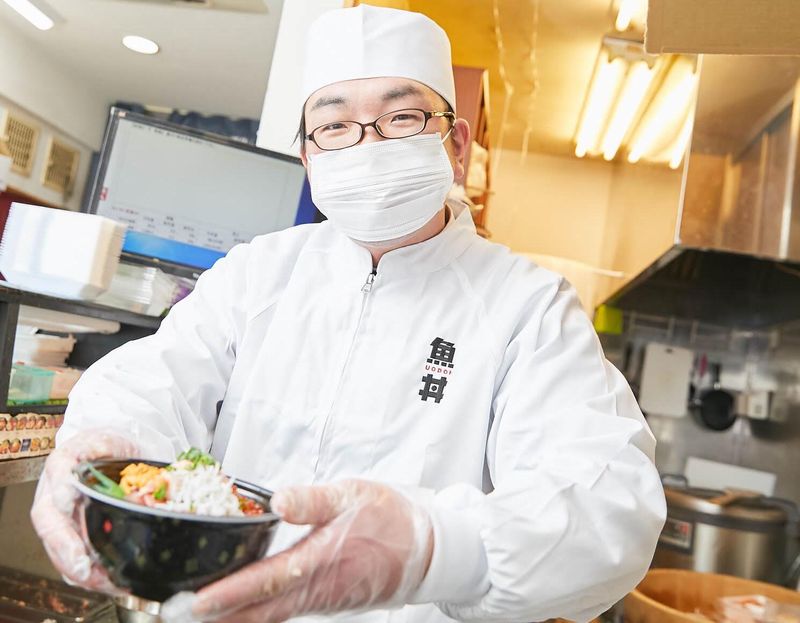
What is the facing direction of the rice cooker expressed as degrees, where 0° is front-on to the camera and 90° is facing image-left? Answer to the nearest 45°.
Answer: approximately 45°

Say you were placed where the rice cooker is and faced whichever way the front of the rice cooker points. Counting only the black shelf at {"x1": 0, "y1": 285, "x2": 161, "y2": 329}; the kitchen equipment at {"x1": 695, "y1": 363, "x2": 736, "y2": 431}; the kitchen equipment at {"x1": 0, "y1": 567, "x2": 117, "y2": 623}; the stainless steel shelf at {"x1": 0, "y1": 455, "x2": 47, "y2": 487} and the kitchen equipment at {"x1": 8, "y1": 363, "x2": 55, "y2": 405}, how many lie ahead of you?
4

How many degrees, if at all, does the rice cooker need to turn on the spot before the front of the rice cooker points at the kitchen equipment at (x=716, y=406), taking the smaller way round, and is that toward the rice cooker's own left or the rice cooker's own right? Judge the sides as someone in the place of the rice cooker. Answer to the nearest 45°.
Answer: approximately 135° to the rice cooker's own right

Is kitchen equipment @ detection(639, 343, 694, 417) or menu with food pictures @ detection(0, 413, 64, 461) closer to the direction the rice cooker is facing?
the menu with food pictures

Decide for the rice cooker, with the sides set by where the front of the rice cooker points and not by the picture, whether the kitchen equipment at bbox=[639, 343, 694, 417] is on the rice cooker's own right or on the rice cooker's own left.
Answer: on the rice cooker's own right

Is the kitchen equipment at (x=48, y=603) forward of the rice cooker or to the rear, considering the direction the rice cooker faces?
forward

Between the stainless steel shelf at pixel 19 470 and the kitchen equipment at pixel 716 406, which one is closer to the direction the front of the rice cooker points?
the stainless steel shelf

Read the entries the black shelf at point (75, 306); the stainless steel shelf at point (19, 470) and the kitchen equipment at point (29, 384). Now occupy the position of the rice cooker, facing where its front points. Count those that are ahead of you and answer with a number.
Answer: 3
